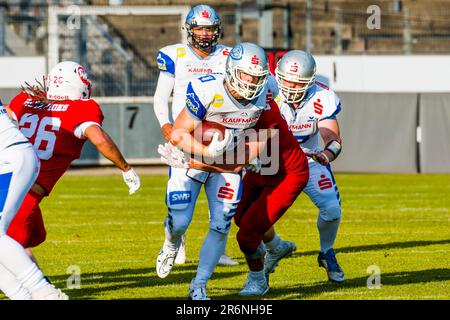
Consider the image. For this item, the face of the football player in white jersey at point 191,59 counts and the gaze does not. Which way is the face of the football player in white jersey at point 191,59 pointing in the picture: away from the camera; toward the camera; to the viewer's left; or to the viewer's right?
toward the camera

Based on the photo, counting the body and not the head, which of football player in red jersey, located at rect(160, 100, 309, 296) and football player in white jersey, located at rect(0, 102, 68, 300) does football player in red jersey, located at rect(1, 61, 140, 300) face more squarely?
the football player in red jersey

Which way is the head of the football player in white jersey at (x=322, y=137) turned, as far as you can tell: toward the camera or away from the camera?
toward the camera

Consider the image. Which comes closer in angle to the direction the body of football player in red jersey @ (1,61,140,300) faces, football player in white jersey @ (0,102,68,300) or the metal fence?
the metal fence

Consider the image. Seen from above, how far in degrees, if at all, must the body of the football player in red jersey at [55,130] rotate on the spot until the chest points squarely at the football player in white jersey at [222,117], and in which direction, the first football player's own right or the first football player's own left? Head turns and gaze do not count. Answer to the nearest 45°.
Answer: approximately 45° to the first football player's own right

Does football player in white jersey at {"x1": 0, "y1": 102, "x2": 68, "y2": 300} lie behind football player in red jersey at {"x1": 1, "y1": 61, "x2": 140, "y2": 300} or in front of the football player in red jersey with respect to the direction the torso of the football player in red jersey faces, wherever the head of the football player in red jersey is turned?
behind

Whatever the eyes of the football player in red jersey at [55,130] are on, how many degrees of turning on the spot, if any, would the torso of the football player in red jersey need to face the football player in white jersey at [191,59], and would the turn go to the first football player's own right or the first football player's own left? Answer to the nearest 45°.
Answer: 0° — they already face them

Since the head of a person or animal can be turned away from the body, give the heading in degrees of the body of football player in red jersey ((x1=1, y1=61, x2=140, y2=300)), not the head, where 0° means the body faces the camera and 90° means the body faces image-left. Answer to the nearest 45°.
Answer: approximately 225°

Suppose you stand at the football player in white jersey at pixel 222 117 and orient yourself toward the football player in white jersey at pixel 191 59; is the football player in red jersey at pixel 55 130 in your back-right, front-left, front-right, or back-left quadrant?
front-left

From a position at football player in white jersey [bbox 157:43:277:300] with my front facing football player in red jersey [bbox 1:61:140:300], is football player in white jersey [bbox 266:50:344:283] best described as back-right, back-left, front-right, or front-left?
back-right

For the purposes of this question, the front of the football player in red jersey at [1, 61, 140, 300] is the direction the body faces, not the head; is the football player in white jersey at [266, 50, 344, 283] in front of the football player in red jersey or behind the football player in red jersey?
in front

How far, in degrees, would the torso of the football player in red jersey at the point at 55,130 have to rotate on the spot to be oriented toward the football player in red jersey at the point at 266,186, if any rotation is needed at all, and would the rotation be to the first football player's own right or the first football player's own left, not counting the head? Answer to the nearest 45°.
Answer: approximately 45° to the first football player's own right

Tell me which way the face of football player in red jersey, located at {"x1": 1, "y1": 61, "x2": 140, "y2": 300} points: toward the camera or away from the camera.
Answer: away from the camera
